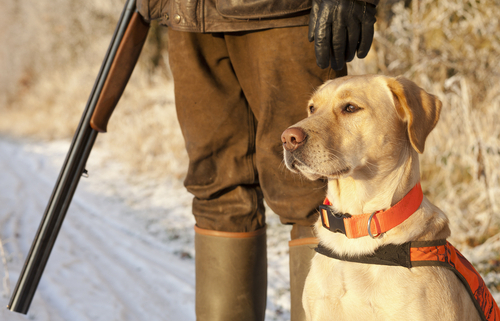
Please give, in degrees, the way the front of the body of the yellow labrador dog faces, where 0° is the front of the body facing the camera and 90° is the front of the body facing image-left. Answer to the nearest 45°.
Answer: approximately 45°
